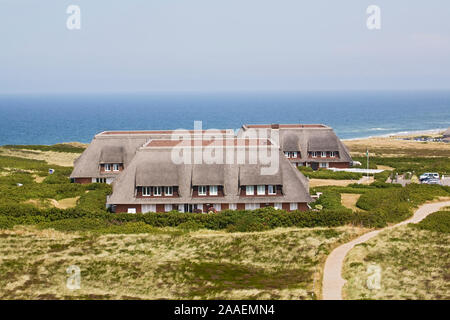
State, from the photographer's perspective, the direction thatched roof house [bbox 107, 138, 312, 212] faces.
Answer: facing the viewer
